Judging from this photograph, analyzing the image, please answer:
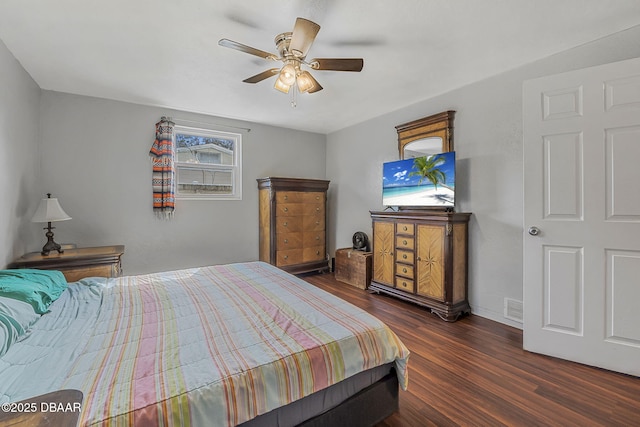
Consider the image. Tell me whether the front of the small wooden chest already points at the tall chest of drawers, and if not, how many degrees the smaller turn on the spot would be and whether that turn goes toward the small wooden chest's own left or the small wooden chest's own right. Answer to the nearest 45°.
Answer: approximately 45° to the small wooden chest's own right

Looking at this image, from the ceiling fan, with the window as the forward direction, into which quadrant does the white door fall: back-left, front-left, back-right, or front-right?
back-right

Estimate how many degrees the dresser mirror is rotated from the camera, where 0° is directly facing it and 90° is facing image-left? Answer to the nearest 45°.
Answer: approximately 45°

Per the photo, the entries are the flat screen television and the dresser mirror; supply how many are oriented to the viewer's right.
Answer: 0

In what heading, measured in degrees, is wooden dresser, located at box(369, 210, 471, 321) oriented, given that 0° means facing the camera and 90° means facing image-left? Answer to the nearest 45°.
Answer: approximately 45°

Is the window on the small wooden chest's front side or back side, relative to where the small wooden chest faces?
on the front side

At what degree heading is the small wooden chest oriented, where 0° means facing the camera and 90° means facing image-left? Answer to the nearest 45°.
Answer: approximately 45°

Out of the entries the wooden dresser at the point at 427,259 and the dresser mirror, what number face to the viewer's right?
0

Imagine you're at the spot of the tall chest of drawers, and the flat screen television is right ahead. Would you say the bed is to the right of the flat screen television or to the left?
right

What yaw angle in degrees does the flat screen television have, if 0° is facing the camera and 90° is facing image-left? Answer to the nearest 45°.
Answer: approximately 45°

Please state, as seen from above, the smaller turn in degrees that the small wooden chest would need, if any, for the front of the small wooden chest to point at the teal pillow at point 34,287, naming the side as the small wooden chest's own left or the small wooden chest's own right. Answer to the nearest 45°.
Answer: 0° — it already faces it

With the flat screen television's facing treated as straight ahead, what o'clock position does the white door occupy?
The white door is roughly at 9 o'clock from the flat screen television.
